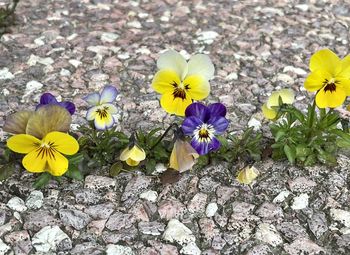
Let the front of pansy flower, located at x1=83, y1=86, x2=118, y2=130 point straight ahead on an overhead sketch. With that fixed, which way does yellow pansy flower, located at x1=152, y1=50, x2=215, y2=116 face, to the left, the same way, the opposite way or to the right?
the same way

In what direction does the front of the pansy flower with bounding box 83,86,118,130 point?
toward the camera

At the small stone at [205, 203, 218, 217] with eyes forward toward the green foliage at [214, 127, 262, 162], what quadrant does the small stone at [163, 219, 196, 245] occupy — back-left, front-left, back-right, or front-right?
back-left

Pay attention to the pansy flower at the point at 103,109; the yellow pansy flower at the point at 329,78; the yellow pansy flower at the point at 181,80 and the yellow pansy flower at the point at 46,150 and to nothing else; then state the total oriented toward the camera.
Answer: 4

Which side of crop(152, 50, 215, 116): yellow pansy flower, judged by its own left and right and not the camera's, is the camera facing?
front

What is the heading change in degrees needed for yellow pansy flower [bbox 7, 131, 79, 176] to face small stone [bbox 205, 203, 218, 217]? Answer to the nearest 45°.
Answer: approximately 90° to its left

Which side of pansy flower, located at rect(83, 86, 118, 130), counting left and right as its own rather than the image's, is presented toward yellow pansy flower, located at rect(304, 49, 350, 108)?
left

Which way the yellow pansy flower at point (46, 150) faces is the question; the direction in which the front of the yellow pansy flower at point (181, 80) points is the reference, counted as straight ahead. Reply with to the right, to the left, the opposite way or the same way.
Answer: the same way

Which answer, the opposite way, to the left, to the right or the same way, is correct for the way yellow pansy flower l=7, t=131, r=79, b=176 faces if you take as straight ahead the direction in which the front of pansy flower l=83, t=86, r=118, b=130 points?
the same way

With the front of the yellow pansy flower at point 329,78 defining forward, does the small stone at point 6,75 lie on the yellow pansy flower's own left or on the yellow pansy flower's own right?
on the yellow pansy flower's own right
